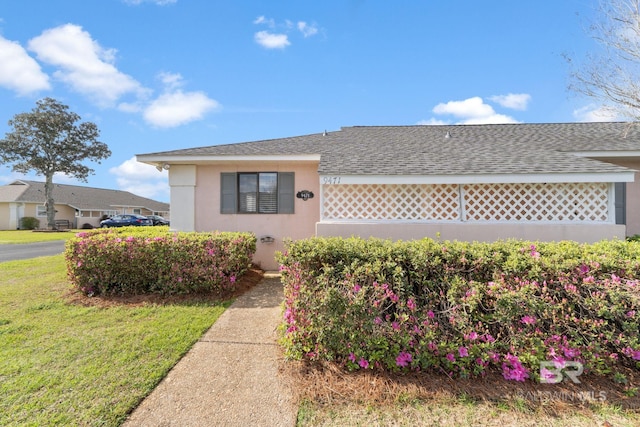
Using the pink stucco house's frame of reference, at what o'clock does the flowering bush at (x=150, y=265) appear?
The flowering bush is roughly at 2 o'clock from the pink stucco house.

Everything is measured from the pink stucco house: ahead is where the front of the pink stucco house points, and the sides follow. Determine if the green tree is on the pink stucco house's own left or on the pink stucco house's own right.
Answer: on the pink stucco house's own right

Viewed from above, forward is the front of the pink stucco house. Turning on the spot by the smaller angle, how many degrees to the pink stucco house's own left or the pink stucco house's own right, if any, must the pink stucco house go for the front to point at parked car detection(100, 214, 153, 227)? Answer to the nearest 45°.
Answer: approximately 135° to the pink stucco house's own right

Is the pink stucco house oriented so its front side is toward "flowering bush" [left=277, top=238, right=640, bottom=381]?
yes

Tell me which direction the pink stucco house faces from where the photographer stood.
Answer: facing the viewer

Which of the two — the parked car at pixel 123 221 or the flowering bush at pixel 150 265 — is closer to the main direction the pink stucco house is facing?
the flowering bush
